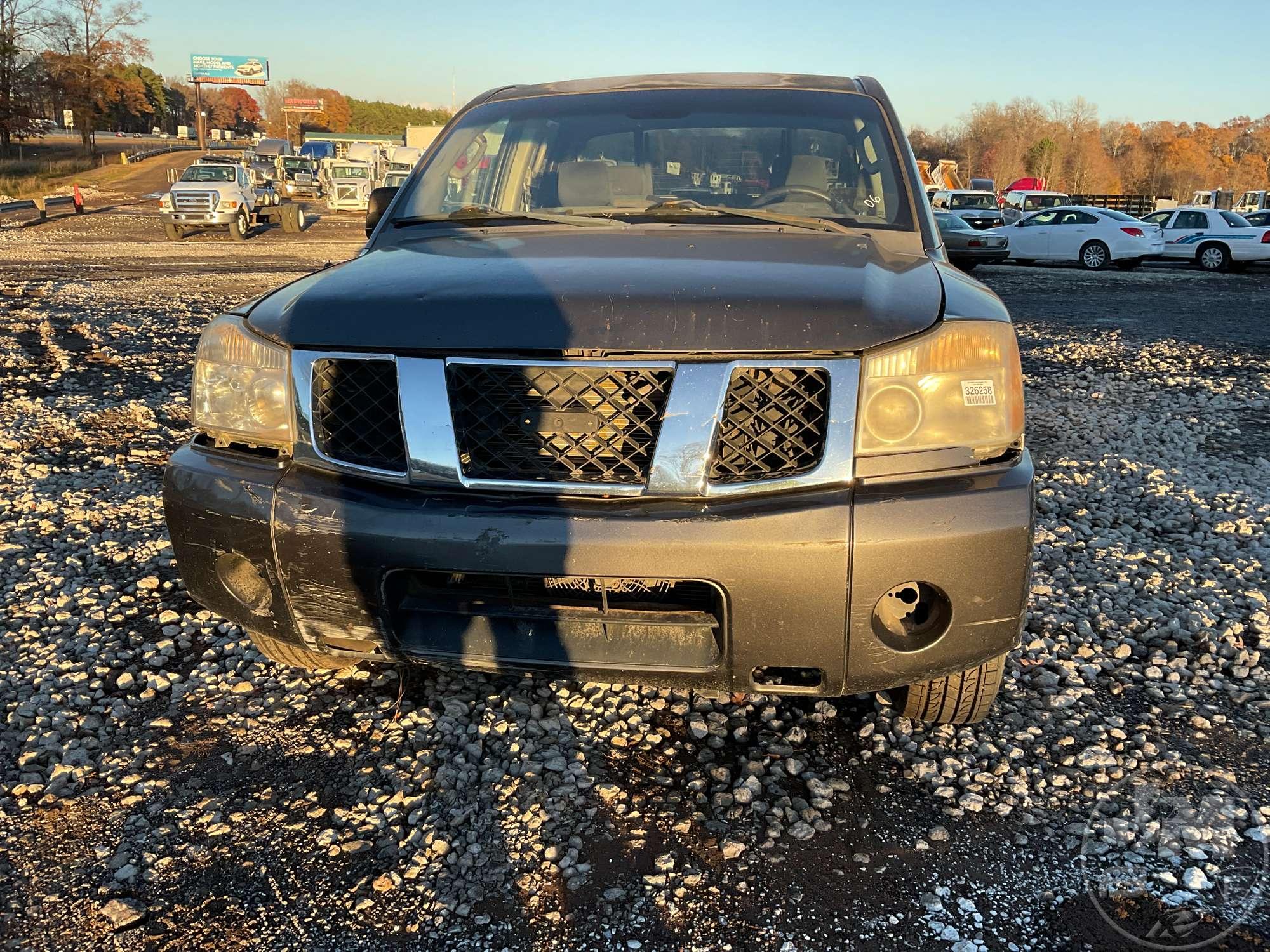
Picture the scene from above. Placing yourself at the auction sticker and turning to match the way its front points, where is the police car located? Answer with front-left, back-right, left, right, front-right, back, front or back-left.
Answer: back

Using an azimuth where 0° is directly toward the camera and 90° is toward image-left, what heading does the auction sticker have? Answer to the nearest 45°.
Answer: approximately 0°

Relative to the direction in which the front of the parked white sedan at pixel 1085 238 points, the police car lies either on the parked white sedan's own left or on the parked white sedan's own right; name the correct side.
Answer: on the parked white sedan's own right

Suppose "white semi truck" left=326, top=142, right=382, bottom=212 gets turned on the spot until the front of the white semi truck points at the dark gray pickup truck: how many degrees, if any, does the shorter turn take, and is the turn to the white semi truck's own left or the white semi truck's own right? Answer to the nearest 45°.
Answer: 0° — it already faces it

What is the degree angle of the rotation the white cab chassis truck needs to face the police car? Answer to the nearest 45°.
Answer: approximately 90° to its left

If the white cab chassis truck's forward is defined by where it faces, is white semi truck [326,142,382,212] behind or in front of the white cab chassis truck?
behind

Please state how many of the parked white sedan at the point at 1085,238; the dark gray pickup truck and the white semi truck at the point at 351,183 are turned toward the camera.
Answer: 2

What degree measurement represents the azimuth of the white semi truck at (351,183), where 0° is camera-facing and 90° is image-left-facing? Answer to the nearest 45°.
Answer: approximately 0°

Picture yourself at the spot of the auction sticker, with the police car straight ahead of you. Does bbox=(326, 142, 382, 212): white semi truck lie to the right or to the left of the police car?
left

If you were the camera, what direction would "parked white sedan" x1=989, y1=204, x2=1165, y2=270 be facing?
facing away from the viewer and to the left of the viewer

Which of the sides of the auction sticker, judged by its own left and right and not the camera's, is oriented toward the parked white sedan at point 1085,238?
back

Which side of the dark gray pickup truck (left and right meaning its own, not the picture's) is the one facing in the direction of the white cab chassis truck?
back

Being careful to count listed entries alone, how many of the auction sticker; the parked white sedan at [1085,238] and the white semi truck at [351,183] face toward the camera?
2

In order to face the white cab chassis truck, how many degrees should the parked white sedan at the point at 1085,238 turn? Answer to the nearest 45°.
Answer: approximately 45° to its left

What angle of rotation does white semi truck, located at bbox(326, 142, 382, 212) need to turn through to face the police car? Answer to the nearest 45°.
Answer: approximately 45° to its left

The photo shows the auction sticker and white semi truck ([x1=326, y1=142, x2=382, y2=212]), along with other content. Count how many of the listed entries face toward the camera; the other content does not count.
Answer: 2
